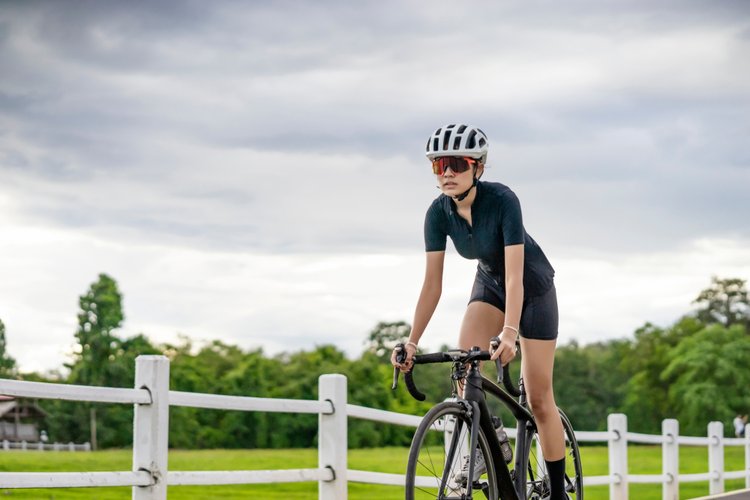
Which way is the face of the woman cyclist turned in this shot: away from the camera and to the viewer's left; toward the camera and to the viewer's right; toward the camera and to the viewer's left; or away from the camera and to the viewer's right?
toward the camera and to the viewer's left

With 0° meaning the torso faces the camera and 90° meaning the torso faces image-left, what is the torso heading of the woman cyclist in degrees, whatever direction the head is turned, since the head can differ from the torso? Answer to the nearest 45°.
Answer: approximately 45°

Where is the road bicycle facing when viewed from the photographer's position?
facing the viewer and to the left of the viewer
